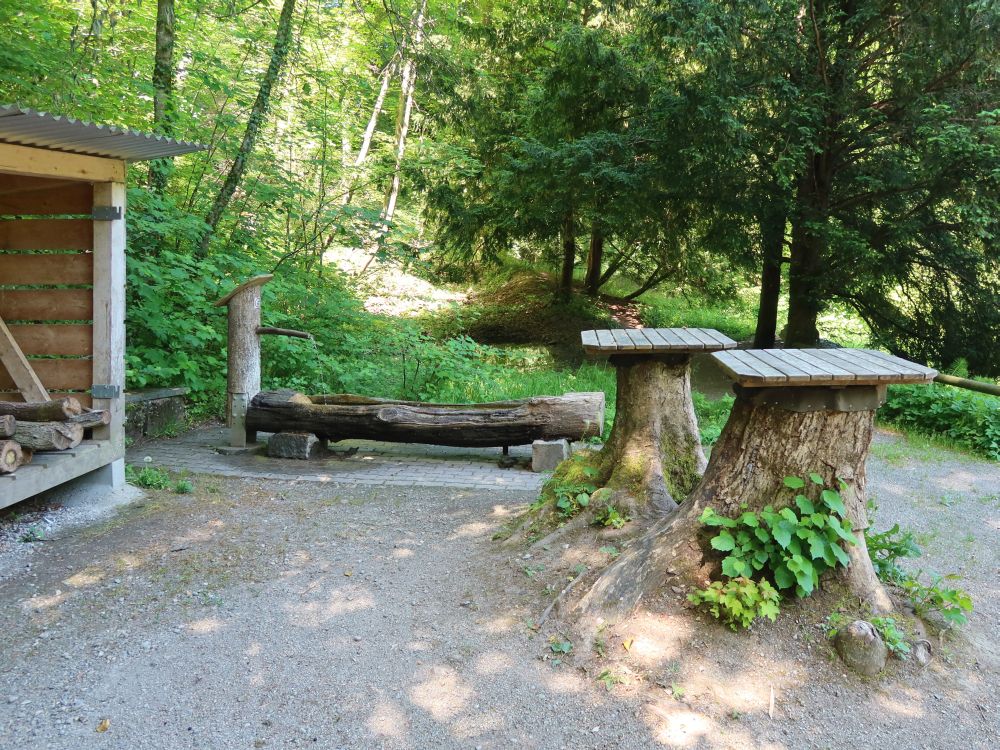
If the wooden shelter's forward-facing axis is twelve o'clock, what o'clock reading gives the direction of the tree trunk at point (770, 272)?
The tree trunk is roughly at 10 o'clock from the wooden shelter.

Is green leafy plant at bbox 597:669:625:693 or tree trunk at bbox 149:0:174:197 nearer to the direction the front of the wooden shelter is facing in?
the green leafy plant

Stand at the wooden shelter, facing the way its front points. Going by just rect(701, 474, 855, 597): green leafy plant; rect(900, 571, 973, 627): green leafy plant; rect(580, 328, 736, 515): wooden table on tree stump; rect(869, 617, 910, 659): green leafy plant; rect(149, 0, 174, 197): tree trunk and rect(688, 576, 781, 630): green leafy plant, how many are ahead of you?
5

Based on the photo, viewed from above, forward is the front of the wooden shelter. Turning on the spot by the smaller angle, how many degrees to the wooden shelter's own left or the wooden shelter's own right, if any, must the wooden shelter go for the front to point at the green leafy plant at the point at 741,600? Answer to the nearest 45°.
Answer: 0° — it already faces it

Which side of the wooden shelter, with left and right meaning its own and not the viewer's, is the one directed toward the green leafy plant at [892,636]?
front

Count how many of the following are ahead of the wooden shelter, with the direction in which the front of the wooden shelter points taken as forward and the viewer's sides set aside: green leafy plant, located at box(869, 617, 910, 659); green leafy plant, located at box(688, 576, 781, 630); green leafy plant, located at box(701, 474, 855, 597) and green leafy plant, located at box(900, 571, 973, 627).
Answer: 4

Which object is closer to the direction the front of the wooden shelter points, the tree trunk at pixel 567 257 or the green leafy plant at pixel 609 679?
the green leafy plant

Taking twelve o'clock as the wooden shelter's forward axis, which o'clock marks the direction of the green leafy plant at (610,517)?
The green leafy plant is roughly at 12 o'clock from the wooden shelter.

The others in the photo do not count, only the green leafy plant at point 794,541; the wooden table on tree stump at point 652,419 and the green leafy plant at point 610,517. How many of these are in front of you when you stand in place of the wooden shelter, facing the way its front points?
3

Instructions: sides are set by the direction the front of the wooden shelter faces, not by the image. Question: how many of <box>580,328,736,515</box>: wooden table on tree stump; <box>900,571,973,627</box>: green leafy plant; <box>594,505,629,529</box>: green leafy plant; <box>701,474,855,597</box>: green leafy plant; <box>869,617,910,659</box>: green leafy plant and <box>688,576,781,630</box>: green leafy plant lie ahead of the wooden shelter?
6

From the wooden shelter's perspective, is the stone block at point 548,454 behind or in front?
in front

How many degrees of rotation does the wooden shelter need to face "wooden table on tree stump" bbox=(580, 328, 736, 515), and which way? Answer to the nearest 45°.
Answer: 0° — it already faces it

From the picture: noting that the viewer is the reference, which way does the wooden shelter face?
facing the viewer and to the right of the viewer

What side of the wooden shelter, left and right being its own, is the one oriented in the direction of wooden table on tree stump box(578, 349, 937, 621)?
front

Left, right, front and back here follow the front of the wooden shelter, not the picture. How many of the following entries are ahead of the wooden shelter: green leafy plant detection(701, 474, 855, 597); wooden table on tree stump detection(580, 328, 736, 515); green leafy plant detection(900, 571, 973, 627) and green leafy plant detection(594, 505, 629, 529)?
4

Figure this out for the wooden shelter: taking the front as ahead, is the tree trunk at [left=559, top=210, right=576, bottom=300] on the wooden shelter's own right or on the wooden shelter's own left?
on the wooden shelter's own left

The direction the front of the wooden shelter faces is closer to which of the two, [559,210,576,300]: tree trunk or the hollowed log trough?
the hollowed log trough
